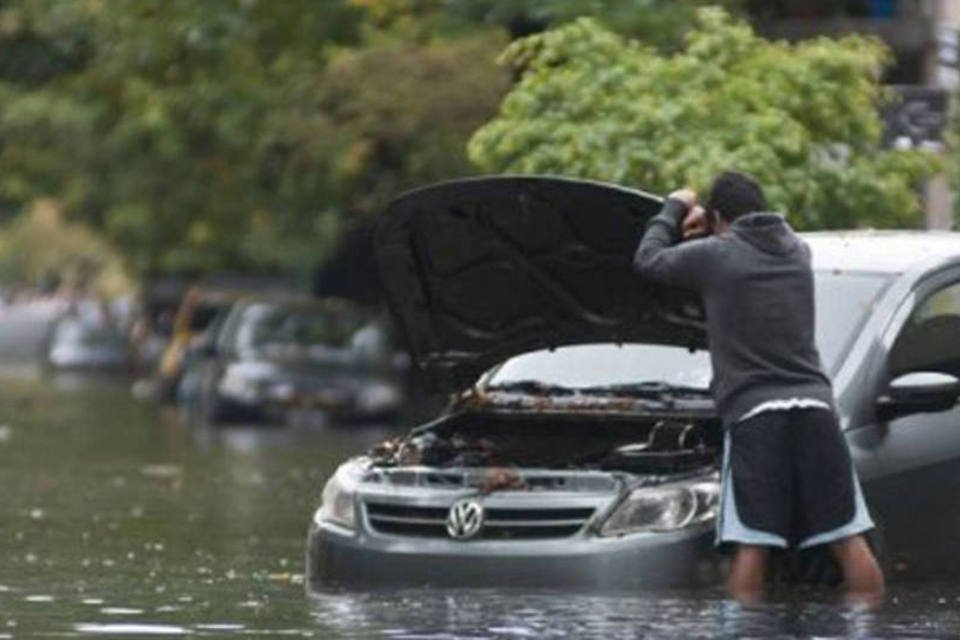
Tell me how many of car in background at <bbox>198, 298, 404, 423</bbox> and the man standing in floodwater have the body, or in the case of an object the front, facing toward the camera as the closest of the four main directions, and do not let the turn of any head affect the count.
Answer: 1

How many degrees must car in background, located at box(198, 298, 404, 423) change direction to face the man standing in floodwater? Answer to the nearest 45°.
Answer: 0° — it already faces them

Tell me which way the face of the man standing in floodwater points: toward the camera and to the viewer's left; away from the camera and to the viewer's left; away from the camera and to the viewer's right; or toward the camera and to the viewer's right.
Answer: away from the camera and to the viewer's left

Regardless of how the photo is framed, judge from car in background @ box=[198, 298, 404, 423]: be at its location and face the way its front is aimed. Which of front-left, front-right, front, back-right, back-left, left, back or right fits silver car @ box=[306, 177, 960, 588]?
front

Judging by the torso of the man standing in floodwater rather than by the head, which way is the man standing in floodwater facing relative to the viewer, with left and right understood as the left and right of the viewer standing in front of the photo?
facing away from the viewer and to the left of the viewer

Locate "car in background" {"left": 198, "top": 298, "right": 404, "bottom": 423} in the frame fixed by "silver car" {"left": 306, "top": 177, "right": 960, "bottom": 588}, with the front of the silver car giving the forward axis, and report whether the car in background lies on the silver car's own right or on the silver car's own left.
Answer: on the silver car's own right

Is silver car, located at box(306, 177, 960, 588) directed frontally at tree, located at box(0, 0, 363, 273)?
no

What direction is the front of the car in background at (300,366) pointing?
toward the camera

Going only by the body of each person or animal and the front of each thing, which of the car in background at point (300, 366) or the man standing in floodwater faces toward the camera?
the car in background
